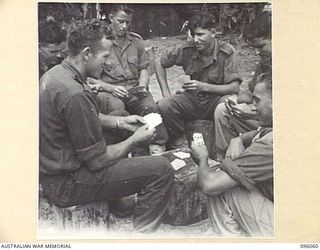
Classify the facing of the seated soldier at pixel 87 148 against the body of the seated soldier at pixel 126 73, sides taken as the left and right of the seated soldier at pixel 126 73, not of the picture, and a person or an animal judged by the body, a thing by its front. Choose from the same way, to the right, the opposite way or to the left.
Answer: to the left

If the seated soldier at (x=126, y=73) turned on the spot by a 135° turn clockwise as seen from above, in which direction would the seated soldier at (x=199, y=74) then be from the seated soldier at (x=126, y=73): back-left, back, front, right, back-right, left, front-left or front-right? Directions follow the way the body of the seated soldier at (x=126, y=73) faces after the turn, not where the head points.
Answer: back-right

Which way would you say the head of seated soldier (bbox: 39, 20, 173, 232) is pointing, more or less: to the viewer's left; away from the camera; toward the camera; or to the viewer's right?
to the viewer's right

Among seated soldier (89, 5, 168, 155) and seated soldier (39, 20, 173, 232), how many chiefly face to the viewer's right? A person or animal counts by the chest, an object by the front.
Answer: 1

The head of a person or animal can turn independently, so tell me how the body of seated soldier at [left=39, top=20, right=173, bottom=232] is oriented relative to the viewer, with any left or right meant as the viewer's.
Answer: facing to the right of the viewer

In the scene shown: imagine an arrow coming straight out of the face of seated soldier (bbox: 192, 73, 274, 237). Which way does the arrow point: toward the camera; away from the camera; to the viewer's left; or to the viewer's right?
to the viewer's left

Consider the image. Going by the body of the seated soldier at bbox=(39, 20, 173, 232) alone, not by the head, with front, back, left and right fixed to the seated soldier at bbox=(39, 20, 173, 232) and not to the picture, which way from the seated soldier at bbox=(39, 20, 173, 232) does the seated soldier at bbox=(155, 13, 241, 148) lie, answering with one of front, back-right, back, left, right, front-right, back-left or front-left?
front

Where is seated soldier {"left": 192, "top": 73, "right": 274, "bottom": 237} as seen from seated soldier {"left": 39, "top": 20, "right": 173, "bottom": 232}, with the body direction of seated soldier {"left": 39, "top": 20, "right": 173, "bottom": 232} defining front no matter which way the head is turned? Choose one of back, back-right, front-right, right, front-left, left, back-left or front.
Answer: front

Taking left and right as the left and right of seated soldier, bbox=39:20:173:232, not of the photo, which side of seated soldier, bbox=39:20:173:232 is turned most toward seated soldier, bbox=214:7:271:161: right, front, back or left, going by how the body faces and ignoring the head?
front

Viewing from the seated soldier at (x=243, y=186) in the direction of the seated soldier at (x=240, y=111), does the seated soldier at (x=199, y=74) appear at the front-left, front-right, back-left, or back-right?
front-left

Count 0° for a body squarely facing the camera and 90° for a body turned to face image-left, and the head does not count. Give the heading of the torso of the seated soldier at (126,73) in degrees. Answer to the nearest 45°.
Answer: approximately 0°

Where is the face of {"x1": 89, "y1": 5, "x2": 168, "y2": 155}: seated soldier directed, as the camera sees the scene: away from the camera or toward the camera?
toward the camera

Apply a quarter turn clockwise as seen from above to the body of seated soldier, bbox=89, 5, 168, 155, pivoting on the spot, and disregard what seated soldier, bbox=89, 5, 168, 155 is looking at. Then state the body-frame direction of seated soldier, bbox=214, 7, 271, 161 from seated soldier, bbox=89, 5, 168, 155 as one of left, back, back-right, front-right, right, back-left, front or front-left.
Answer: back
